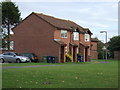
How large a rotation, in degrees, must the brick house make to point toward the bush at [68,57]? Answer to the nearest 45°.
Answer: approximately 45° to its left

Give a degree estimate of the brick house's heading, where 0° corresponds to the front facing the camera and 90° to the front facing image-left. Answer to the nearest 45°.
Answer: approximately 315°
